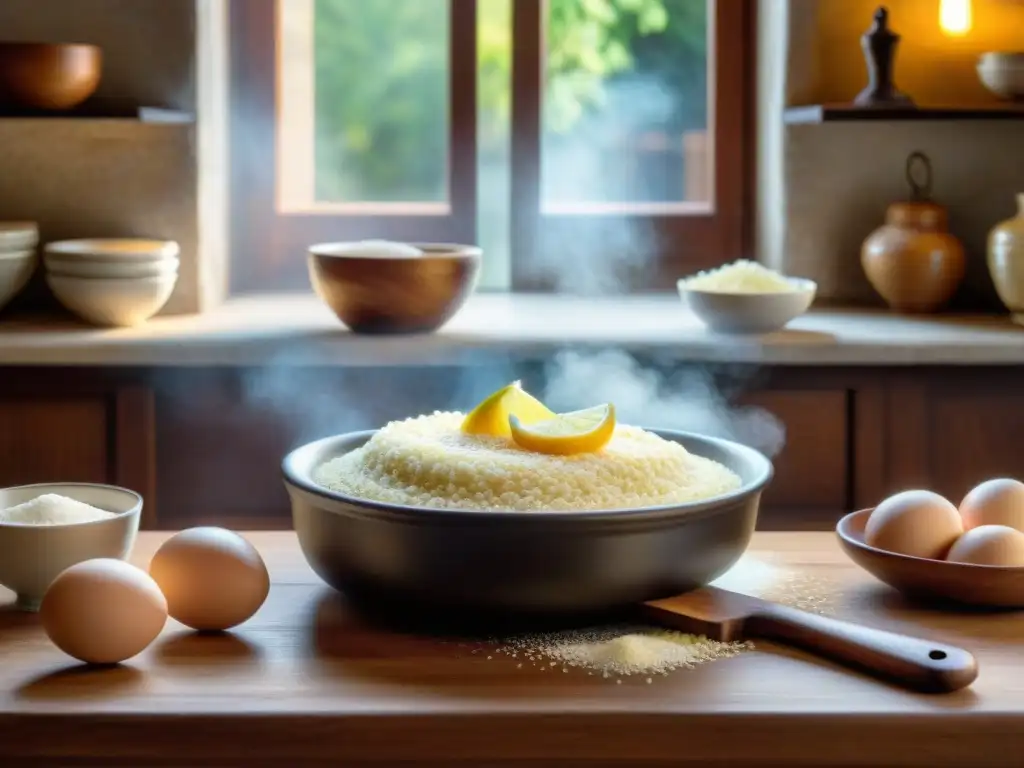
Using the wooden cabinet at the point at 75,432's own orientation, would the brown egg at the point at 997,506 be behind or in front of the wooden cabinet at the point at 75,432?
in front

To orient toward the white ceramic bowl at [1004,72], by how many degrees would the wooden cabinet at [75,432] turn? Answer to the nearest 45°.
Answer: approximately 90° to its left

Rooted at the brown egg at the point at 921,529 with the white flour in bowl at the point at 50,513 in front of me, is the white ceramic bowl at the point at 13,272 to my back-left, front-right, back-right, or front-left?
front-right

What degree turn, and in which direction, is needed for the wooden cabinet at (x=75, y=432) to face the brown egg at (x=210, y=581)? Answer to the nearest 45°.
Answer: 0° — it already faces it

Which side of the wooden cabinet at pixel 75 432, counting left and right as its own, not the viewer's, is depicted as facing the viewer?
front

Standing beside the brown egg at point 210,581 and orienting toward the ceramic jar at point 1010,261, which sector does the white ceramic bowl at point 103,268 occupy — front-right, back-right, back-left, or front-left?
front-left

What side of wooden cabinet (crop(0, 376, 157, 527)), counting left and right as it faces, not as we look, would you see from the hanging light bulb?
left

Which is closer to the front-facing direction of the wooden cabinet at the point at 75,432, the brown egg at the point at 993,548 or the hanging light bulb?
the brown egg

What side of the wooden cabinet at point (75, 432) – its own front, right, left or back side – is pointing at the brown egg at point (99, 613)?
front

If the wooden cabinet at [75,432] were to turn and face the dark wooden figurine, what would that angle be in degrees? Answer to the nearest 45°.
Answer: approximately 90° to its left

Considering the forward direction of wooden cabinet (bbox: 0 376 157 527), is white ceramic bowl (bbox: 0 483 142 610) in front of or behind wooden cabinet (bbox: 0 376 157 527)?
in front
